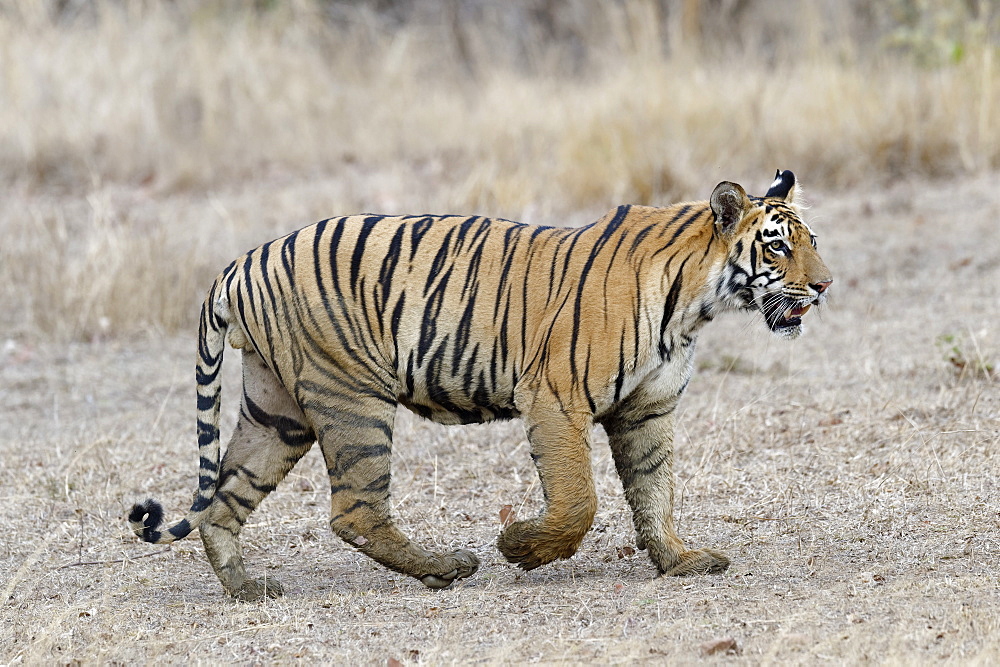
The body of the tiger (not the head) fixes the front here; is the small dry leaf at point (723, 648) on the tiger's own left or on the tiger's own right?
on the tiger's own right

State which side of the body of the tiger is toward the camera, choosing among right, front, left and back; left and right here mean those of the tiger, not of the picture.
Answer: right
